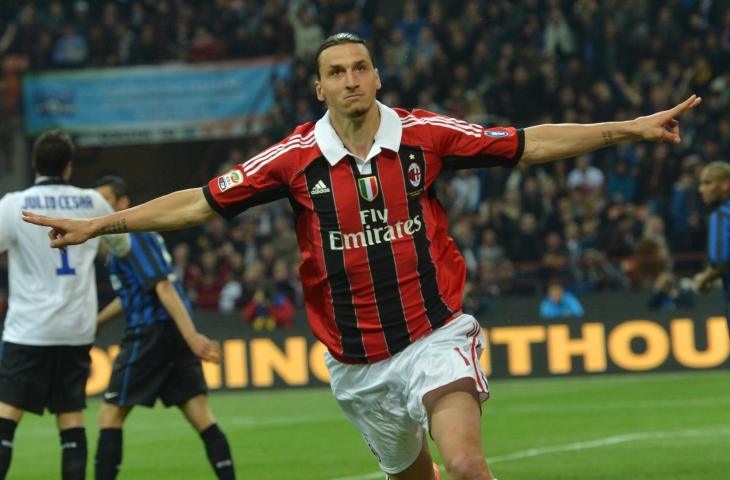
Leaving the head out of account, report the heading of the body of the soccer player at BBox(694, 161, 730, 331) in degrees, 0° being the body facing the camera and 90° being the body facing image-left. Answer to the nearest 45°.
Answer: approximately 90°

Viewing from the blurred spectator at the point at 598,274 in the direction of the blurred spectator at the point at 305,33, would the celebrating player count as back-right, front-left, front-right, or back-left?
back-left

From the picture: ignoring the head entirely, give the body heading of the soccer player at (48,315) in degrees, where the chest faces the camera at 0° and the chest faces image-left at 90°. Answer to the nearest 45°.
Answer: approximately 180°

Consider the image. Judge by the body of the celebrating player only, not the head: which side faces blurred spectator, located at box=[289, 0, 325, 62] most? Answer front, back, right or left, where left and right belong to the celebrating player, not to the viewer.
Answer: back

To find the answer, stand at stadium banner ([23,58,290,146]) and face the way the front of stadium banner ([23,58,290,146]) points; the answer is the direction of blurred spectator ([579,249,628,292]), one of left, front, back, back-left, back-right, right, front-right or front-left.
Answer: front-left

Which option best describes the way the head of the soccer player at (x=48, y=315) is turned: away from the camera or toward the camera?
away from the camera

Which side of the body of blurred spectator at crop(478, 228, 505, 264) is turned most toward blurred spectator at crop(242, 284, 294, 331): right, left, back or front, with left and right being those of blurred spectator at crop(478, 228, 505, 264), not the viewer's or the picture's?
right

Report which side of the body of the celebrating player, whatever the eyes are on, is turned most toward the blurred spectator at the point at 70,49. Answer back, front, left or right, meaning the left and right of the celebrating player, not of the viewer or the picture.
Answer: back

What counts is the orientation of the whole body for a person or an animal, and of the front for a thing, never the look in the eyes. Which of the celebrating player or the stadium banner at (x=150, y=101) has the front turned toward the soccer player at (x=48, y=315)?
the stadium banner

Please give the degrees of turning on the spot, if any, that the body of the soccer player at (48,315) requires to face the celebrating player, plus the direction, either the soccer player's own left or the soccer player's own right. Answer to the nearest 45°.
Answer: approximately 135° to the soccer player's own right

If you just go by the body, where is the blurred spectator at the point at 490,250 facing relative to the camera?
toward the camera

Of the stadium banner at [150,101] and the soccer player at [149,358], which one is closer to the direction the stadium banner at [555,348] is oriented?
the soccer player
